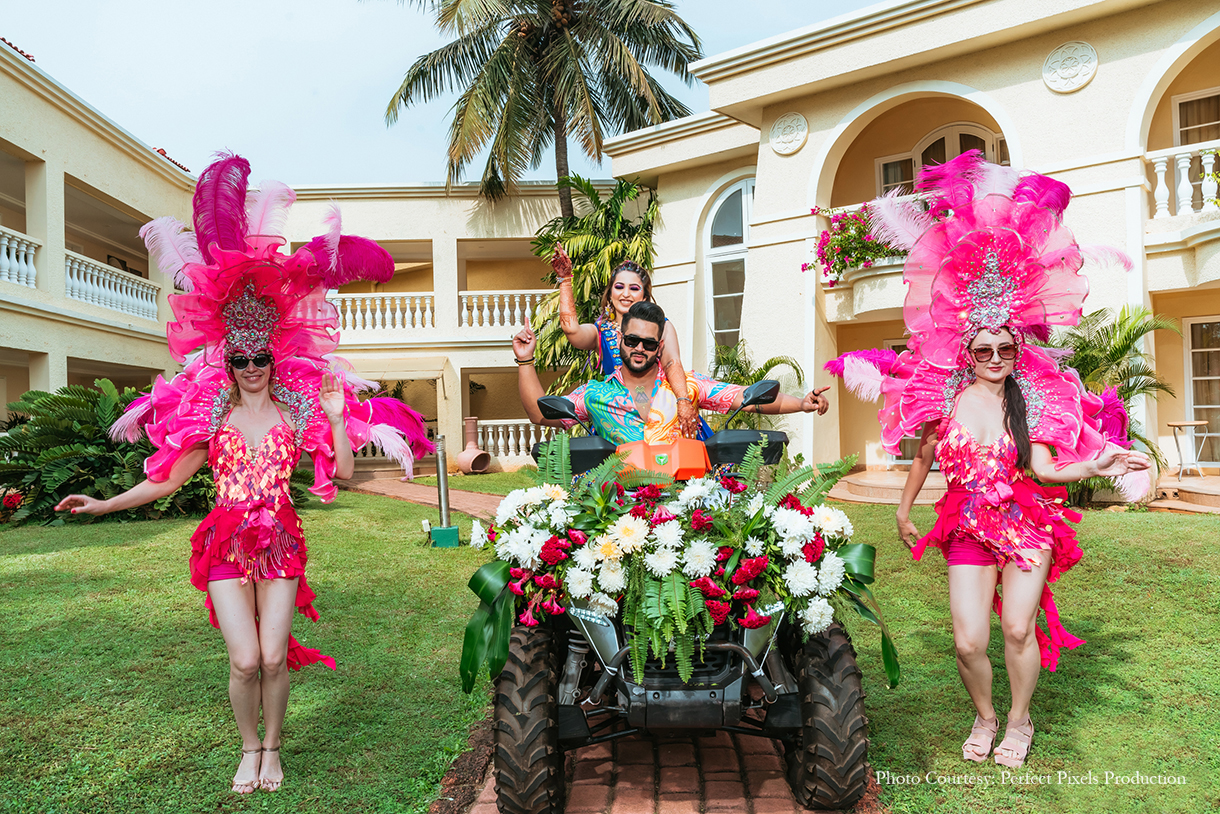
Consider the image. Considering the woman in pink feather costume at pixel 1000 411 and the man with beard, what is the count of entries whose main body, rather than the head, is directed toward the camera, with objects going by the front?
2

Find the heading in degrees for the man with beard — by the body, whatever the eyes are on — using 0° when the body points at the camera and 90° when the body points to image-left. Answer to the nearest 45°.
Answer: approximately 0°

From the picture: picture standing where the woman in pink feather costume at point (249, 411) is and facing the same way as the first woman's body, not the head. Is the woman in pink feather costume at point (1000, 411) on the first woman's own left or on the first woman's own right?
on the first woman's own left

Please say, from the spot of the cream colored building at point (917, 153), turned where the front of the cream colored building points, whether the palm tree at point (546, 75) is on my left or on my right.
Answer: on my right

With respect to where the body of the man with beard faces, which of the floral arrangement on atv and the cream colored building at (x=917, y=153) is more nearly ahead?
the floral arrangement on atv

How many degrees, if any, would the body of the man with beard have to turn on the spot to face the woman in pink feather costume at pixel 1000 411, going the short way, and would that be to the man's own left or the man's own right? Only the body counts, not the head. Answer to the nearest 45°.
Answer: approximately 90° to the man's own left

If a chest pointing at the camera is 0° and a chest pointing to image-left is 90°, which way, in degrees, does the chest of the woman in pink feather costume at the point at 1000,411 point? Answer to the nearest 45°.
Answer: approximately 0°
